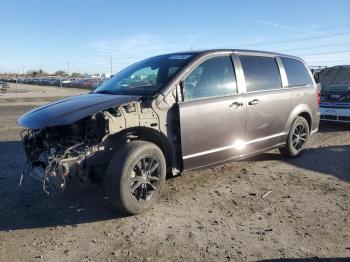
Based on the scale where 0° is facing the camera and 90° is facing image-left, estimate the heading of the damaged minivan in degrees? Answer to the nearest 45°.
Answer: approximately 45°

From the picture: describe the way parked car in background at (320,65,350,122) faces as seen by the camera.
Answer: facing the viewer

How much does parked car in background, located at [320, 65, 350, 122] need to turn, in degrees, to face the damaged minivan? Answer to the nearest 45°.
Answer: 0° — it already faces it

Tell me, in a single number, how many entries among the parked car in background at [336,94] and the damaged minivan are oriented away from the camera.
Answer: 0

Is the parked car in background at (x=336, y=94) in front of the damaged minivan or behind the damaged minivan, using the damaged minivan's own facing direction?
behind
